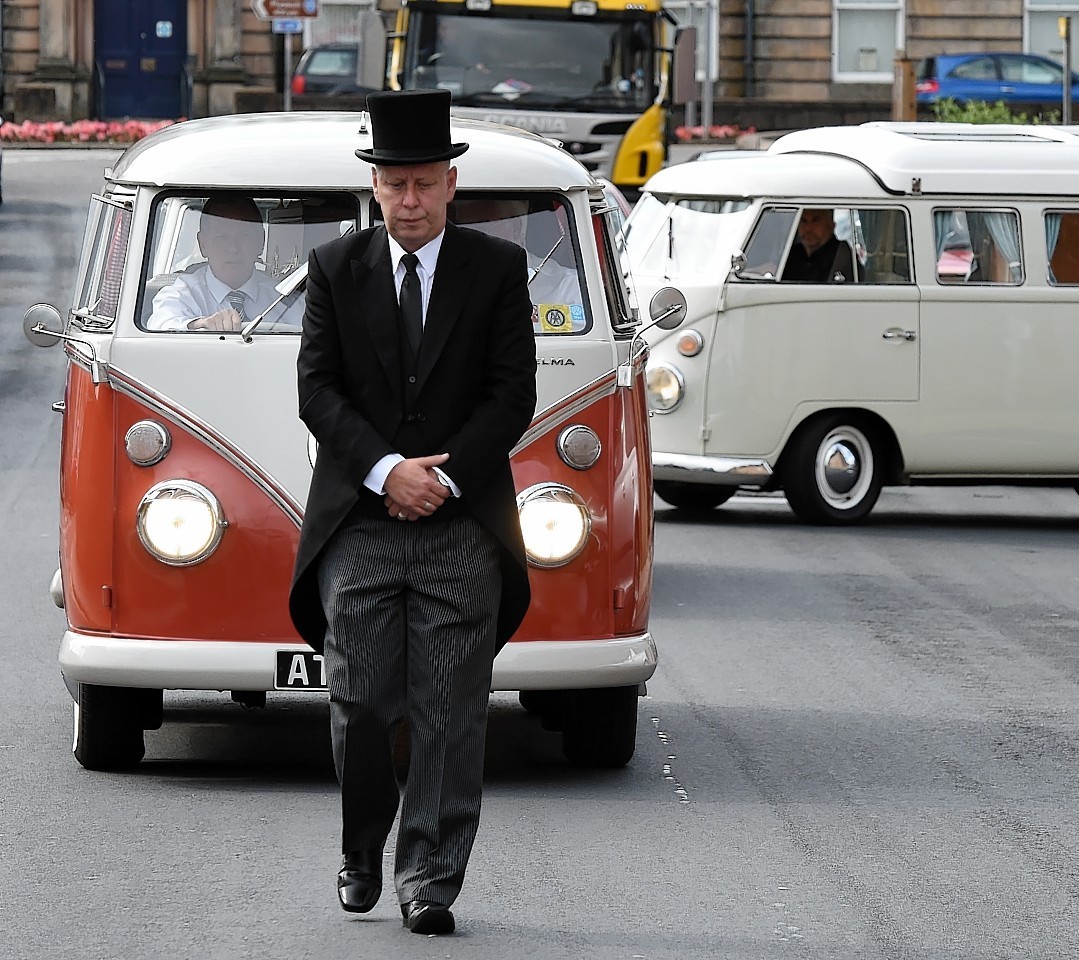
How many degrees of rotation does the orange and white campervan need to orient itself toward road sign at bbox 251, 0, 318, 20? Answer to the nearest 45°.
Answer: approximately 180°

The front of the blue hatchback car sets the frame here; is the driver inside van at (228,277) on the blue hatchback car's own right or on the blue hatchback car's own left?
on the blue hatchback car's own right

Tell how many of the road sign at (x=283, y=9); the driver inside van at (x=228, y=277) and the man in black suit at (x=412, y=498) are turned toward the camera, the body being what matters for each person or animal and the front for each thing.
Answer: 3

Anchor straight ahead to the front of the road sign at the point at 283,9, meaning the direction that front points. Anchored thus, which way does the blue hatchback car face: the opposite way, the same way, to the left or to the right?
to the left

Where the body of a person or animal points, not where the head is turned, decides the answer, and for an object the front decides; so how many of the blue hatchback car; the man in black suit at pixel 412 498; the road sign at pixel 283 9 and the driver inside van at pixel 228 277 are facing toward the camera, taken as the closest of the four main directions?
3

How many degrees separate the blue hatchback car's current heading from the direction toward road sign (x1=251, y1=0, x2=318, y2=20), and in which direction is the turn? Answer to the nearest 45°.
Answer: approximately 135° to its right

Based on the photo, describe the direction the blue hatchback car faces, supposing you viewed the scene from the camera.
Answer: facing to the right of the viewer

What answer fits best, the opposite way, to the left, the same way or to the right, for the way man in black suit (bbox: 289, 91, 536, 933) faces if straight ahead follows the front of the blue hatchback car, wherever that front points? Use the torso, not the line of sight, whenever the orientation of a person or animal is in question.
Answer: to the right

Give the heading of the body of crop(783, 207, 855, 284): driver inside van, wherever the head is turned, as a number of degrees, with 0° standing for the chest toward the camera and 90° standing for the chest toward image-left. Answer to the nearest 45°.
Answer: approximately 45°

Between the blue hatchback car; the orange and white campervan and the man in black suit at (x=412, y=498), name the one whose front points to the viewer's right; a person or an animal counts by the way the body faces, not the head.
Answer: the blue hatchback car

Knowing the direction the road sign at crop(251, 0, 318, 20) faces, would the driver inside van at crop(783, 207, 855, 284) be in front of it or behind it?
in front

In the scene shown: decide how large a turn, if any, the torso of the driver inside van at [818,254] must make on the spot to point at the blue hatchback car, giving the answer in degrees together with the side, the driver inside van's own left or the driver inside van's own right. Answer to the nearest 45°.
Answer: approximately 135° to the driver inside van's own right
